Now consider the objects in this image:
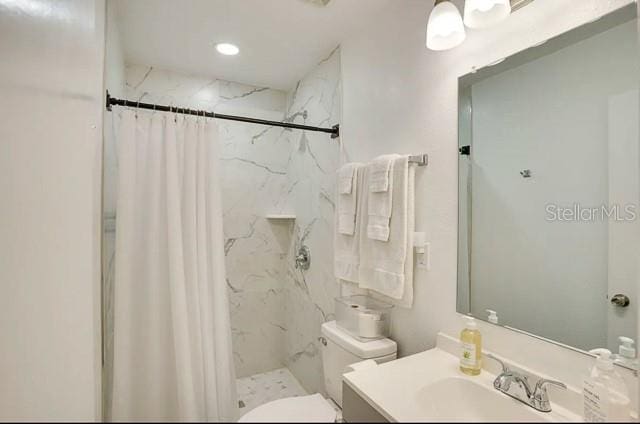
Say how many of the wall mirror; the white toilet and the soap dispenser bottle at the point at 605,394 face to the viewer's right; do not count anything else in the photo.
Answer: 0

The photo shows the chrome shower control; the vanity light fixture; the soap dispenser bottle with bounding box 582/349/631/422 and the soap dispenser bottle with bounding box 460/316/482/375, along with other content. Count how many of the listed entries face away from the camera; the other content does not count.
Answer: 0

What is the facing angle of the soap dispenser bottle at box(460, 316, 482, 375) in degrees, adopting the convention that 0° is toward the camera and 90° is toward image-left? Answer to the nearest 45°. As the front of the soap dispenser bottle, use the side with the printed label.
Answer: approximately 45°

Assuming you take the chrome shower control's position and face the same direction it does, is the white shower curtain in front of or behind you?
in front

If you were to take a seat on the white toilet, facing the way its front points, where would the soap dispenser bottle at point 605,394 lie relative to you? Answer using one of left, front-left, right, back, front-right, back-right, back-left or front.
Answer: left

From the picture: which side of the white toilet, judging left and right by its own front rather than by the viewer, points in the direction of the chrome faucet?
left

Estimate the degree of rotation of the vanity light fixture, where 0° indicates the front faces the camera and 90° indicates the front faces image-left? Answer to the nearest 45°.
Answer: approximately 45°
